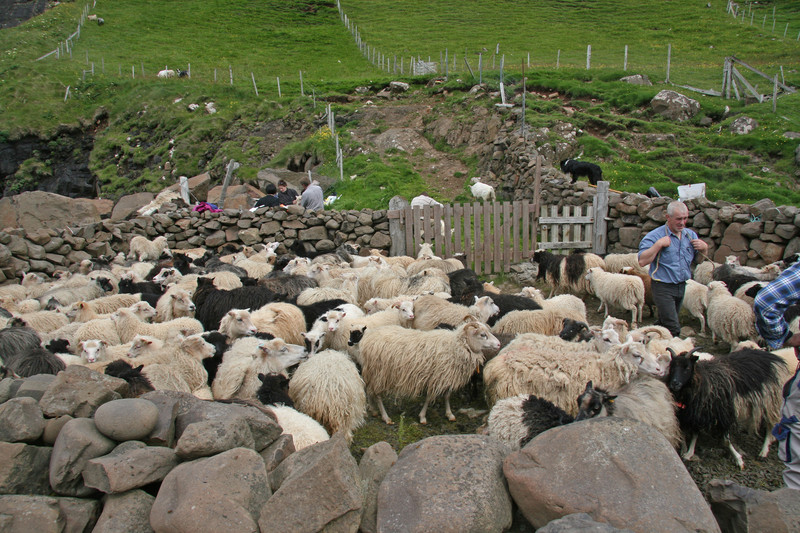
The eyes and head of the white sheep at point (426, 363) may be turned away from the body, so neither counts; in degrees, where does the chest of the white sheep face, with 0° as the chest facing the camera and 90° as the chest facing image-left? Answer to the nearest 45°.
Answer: approximately 270°

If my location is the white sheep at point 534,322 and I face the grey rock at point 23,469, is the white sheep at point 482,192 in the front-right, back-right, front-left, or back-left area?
back-right

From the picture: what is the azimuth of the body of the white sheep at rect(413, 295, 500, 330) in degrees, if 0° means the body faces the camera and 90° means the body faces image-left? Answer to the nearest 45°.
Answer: approximately 270°

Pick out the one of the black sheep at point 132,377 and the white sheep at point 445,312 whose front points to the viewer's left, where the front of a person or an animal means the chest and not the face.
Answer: the black sheep

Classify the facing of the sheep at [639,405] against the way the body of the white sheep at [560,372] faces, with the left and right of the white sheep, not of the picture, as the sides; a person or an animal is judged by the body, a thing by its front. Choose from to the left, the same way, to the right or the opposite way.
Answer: the opposite way

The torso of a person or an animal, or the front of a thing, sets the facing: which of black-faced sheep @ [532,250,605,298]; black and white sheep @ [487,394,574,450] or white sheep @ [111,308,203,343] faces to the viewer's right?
black and white sheep @ [487,394,574,450]

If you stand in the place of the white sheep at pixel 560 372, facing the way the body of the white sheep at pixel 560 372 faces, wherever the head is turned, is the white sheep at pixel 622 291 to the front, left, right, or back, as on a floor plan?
left

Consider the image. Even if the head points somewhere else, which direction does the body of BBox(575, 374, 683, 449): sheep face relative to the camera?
to the viewer's left

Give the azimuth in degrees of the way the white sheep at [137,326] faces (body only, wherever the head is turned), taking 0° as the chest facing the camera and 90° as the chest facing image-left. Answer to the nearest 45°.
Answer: approximately 90°

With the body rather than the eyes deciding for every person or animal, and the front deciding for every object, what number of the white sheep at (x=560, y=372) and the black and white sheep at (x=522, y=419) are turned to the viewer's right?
2

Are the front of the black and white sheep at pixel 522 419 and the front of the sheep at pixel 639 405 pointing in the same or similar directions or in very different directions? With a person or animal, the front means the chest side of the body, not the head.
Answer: very different directions

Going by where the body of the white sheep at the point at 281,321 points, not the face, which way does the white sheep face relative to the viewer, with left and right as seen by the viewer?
facing to the left of the viewer

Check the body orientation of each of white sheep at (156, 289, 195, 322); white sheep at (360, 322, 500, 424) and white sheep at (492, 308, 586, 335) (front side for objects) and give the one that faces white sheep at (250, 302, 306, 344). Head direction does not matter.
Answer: white sheep at (156, 289, 195, 322)

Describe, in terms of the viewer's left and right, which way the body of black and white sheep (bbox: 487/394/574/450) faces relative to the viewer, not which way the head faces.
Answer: facing to the right of the viewer

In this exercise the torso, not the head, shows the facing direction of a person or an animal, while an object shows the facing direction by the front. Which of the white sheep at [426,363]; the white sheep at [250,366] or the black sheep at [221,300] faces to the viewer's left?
the black sheep
